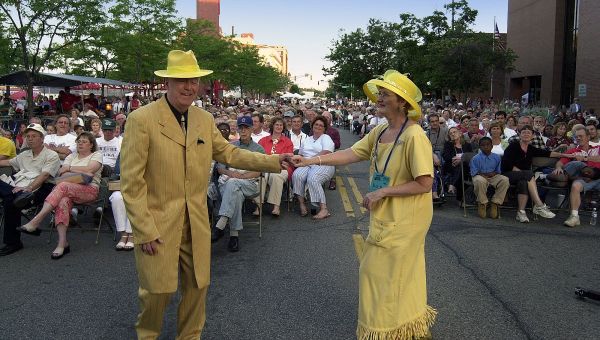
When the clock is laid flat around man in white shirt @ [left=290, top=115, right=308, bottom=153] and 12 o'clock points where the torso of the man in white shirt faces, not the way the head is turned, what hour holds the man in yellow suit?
The man in yellow suit is roughly at 12 o'clock from the man in white shirt.

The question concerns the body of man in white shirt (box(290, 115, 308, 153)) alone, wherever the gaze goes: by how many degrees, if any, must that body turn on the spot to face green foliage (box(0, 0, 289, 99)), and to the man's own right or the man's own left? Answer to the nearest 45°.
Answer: approximately 135° to the man's own right

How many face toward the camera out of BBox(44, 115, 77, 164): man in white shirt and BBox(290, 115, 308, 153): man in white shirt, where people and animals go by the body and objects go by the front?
2

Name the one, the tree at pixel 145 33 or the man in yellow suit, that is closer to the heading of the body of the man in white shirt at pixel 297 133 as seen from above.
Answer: the man in yellow suit

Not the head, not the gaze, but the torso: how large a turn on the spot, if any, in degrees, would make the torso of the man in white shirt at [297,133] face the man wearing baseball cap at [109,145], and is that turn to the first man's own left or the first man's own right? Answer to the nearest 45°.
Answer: approximately 45° to the first man's own right

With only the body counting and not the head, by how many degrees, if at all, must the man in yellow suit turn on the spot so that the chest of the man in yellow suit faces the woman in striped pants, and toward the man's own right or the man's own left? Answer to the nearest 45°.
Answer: approximately 135° to the man's own left

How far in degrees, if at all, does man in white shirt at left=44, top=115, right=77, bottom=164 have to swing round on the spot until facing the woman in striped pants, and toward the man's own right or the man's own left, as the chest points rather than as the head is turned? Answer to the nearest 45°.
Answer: approximately 45° to the man's own left

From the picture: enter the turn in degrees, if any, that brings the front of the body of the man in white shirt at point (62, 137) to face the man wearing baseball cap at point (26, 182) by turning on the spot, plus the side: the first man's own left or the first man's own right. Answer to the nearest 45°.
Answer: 0° — they already face them

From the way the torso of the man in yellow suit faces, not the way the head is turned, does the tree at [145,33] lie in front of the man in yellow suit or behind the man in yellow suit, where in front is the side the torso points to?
behind

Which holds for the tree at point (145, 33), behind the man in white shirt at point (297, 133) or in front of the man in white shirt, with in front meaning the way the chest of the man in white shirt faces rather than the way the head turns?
behind
